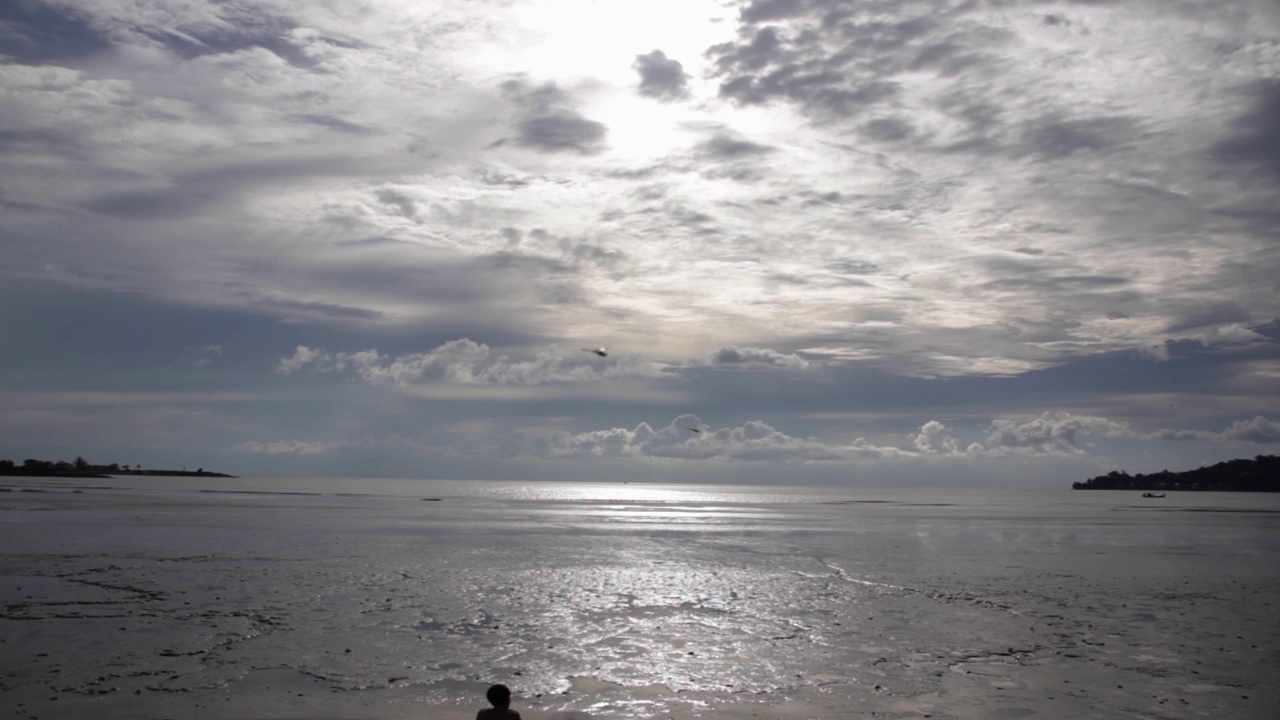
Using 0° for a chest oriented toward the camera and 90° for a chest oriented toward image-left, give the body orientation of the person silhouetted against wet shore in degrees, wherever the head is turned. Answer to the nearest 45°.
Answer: approximately 180°

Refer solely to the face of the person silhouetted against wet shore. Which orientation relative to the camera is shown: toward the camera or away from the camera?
away from the camera
